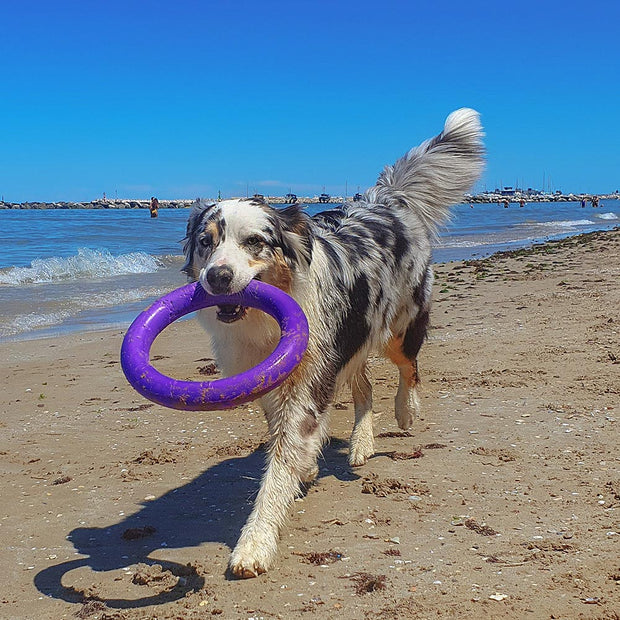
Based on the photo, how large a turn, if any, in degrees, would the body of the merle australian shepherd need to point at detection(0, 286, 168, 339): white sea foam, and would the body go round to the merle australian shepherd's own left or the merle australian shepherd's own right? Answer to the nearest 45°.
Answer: approximately 90° to the merle australian shepherd's own right

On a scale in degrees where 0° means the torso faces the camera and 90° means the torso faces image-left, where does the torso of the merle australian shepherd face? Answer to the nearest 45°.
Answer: approximately 45°

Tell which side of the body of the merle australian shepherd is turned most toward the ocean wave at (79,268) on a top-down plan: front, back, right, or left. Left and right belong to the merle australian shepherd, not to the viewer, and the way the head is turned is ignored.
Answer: right
